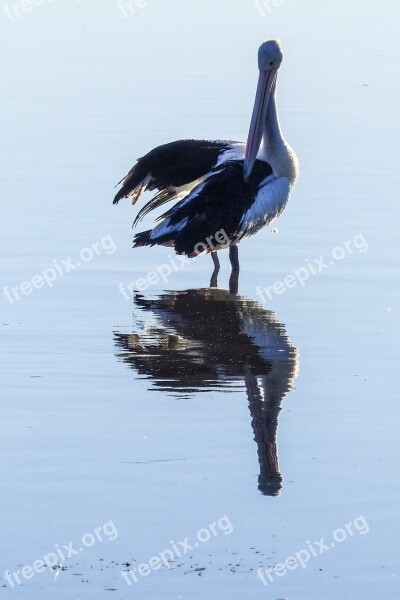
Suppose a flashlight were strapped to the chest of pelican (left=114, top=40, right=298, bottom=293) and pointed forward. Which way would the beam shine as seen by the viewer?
to the viewer's right
